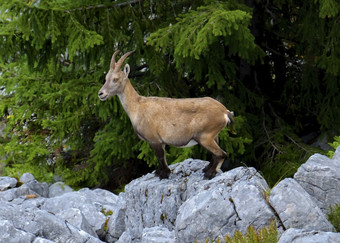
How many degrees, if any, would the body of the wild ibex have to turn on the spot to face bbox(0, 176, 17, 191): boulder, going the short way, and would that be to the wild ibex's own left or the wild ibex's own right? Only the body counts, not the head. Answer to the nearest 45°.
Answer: approximately 45° to the wild ibex's own right

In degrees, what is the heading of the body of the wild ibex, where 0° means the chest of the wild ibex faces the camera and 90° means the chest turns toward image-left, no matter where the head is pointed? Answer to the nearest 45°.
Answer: approximately 90°

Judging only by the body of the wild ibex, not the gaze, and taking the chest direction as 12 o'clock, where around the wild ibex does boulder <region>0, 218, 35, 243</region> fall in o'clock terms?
The boulder is roughly at 11 o'clock from the wild ibex.

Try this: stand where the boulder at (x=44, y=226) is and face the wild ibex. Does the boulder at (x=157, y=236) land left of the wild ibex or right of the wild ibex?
right

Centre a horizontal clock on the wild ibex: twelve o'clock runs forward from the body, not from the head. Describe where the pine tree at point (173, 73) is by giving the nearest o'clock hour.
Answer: The pine tree is roughly at 3 o'clock from the wild ibex.
